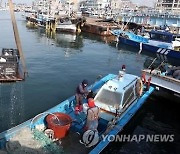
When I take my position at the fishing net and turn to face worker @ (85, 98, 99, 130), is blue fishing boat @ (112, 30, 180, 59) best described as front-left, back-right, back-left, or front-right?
front-left
